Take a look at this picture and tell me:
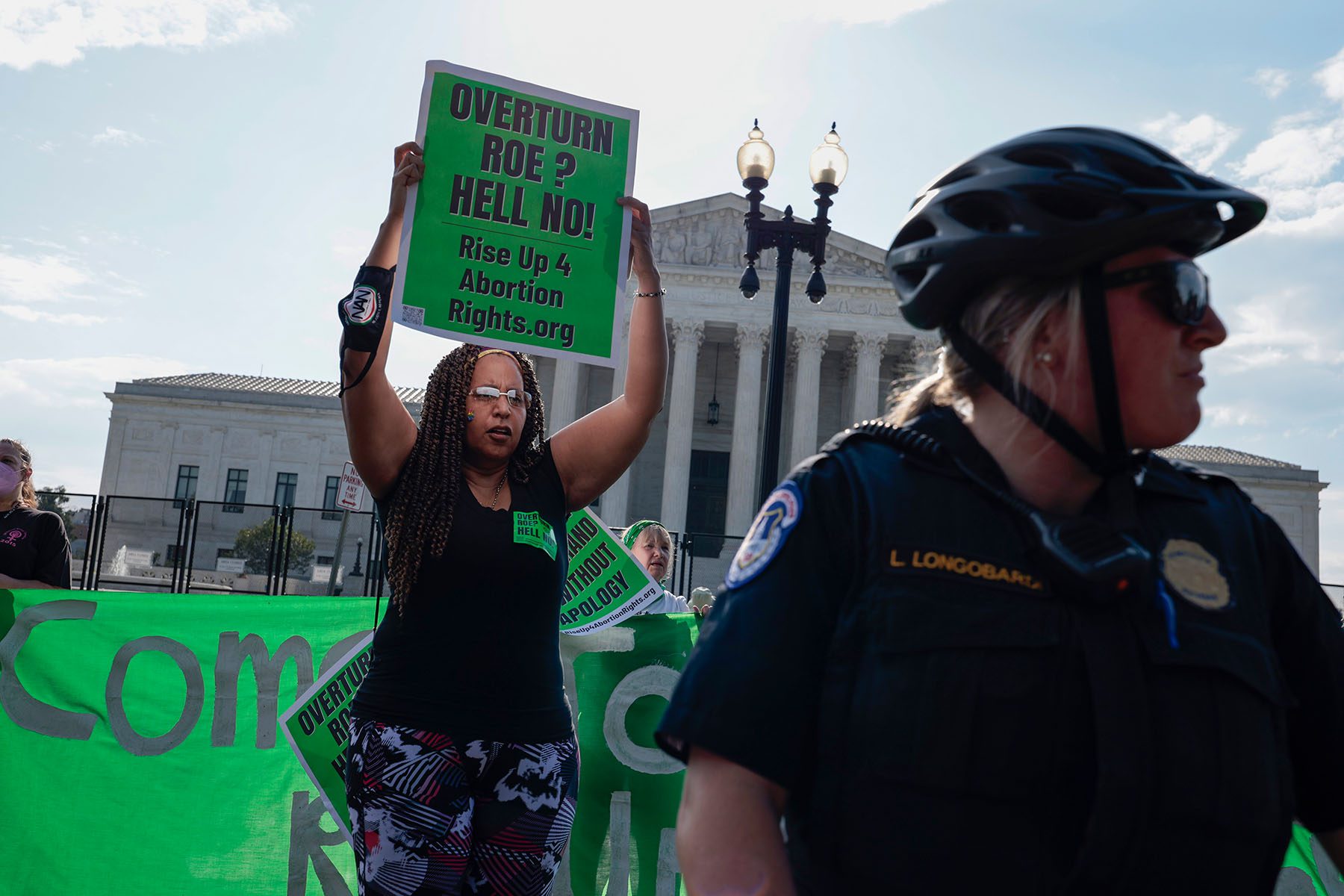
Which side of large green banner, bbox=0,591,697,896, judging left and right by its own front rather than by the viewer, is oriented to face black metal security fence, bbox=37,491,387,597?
back

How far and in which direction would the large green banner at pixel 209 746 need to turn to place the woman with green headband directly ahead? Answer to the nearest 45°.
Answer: approximately 135° to its left

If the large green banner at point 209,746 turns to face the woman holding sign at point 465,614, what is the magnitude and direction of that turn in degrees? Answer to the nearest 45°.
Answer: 0° — it already faces them

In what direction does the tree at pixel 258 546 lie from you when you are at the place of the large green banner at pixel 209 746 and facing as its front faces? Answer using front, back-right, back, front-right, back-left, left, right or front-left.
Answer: back

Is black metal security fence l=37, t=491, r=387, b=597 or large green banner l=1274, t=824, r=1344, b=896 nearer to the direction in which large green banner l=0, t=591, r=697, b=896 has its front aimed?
the large green banner

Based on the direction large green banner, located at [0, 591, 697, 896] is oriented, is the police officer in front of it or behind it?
in front

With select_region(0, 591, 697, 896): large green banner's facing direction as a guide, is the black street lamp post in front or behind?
behind

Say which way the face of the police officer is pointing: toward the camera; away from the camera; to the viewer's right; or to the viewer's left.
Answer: to the viewer's right

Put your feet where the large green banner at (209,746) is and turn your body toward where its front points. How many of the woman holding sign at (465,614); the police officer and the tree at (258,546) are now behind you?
1

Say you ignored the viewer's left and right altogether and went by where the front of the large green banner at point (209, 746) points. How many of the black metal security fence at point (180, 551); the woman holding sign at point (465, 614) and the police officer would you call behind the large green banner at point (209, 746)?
1

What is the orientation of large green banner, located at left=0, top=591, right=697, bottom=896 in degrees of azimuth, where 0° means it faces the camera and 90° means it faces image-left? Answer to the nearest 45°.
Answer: approximately 0°

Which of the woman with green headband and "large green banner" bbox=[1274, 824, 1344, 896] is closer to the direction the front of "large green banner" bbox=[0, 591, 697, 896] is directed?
the large green banner
